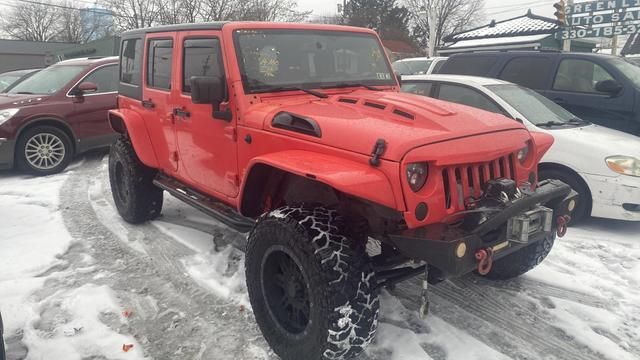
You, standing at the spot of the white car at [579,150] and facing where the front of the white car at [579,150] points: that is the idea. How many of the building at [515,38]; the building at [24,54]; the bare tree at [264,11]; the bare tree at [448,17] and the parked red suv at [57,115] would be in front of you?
0

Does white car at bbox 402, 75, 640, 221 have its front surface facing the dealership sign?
no

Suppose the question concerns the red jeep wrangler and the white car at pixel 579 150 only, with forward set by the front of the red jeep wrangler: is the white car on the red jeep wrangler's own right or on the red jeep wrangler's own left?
on the red jeep wrangler's own left

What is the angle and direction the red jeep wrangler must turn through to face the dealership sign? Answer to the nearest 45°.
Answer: approximately 90° to its left

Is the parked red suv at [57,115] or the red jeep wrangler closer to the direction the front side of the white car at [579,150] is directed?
the red jeep wrangler

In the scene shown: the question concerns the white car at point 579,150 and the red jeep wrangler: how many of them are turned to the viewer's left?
0

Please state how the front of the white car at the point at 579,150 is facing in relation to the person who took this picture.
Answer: facing the viewer and to the right of the viewer

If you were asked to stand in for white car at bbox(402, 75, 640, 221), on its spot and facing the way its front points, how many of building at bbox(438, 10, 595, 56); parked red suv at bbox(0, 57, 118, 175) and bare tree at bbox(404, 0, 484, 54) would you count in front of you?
0

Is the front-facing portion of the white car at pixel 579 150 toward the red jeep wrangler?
no

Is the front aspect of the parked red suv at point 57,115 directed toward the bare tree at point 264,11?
no

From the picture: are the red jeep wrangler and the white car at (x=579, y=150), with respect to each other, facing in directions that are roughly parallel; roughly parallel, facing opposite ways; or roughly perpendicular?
roughly parallel

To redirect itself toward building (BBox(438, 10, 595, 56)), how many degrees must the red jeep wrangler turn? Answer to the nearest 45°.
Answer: approximately 90° to its left

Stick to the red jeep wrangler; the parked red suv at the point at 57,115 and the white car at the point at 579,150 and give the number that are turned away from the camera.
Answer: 0

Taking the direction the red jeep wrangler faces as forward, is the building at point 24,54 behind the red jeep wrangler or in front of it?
behind

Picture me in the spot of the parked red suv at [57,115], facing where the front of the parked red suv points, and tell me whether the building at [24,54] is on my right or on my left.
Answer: on my right

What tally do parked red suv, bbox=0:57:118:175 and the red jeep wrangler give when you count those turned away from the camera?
0
